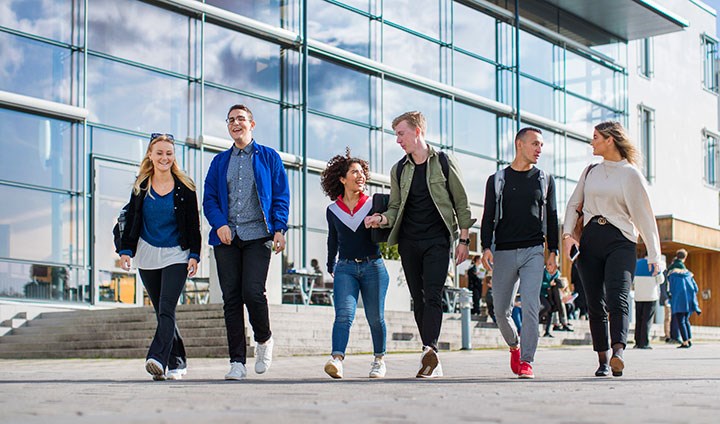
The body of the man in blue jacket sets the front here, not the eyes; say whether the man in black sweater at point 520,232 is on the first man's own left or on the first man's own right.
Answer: on the first man's own left

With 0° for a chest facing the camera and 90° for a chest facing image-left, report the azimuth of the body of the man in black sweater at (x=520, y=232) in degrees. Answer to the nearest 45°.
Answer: approximately 0°

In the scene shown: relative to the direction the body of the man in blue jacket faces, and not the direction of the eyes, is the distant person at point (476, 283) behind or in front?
behind

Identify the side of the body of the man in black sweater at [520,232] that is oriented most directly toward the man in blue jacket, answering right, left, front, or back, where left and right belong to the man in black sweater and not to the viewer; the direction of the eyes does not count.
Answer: right

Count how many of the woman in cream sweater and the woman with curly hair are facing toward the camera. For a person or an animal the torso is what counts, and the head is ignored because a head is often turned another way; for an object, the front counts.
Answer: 2

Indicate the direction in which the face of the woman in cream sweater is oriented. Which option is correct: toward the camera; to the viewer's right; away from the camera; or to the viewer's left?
to the viewer's left
